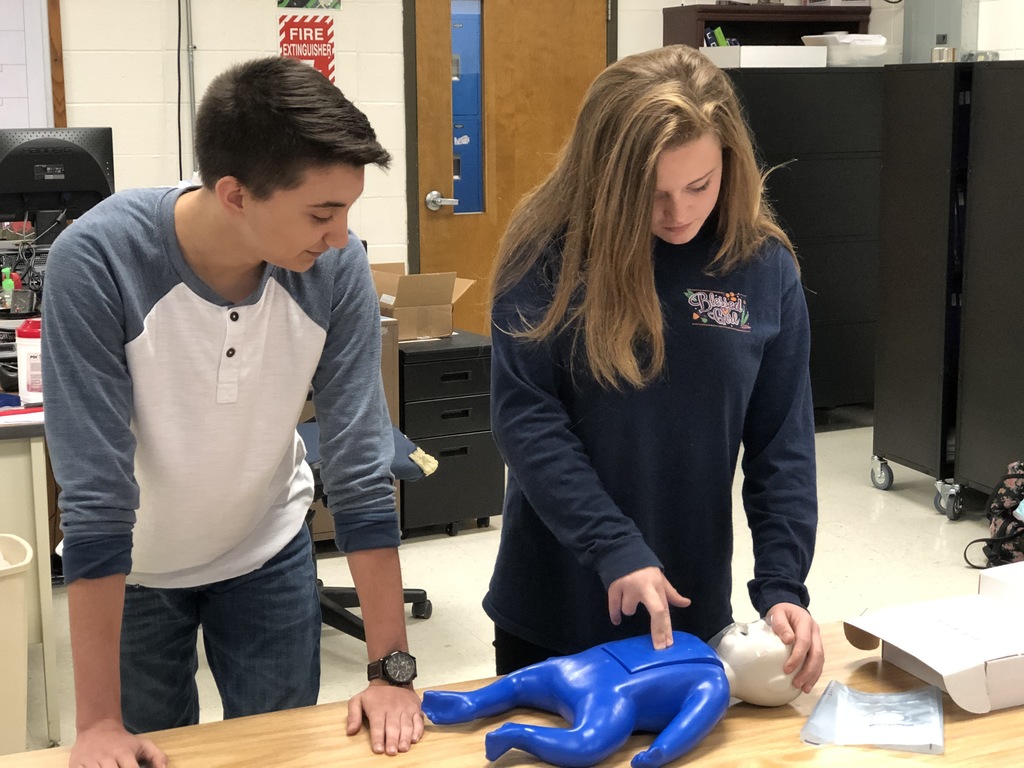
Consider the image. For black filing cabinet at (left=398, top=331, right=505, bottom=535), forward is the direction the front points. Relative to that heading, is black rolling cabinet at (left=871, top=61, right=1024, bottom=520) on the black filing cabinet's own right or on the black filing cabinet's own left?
on the black filing cabinet's own left

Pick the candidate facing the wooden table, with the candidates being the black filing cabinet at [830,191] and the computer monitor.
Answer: the black filing cabinet

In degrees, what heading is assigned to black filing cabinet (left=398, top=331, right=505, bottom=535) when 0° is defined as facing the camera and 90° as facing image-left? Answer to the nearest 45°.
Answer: approximately 0°

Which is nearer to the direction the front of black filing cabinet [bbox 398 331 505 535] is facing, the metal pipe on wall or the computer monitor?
the computer monitor

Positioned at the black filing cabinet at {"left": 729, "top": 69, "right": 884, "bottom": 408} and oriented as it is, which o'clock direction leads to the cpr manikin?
The cpr manikin is roughly at 12 o'clock from the black filing cabinet.

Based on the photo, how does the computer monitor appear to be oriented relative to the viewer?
away from the camera

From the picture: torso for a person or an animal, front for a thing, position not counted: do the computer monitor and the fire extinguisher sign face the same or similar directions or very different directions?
very different directions

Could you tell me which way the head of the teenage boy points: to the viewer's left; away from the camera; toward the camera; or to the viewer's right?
to the viewer's right

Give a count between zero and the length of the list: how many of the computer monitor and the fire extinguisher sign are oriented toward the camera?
1

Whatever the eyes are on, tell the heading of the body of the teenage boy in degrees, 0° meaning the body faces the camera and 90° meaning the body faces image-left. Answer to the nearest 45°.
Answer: approximately 315°

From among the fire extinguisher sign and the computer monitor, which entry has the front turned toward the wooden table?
the fire extinguisher sign

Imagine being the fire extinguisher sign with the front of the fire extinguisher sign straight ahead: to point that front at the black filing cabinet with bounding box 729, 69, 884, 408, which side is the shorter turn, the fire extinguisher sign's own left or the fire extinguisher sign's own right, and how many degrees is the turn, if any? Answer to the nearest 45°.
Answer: approximately 90° to the fire extinguisher sign's own left

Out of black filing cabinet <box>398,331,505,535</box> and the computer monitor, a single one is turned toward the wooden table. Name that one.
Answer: the black filing cabinet
